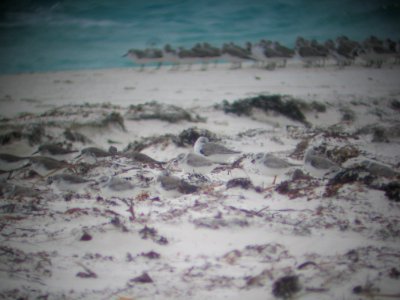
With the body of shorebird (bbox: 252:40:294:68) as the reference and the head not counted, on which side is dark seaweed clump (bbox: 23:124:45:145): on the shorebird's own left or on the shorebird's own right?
on the shorebird's own left

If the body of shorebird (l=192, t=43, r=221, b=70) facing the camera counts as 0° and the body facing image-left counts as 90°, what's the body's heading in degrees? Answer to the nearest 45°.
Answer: approximately 90°

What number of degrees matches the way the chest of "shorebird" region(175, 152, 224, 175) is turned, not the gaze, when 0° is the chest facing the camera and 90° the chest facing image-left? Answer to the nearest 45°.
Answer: approximately 90°

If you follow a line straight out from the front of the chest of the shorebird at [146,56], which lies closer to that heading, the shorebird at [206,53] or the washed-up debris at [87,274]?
the washed-up debris

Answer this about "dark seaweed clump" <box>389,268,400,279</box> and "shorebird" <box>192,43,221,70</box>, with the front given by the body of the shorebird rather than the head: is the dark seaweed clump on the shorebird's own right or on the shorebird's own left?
on the shorebird's own left

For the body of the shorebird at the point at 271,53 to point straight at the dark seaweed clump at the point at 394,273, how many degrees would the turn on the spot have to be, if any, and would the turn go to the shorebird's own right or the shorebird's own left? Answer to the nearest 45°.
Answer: approximately 90° to the shorebird's own left

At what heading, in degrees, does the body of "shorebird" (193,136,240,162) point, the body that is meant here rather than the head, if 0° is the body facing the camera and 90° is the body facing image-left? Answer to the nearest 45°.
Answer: approximately 90°

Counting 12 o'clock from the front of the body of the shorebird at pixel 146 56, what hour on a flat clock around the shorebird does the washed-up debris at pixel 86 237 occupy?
The washed-up debris is roughly at 9 o'clock from the shorebird.

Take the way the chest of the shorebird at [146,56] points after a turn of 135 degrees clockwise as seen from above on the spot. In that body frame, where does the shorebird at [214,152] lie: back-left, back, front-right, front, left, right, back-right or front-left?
back-right

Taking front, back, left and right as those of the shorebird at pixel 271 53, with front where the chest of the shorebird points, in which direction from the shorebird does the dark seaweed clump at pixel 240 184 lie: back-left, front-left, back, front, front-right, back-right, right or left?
left

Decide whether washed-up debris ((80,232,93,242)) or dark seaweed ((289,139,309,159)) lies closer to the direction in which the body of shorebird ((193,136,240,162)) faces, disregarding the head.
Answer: the washed-up debris

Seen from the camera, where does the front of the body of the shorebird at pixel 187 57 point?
to the viewer's left

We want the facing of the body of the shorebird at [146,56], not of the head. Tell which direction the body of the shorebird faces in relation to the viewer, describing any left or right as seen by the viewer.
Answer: facing to the left of the viewer
